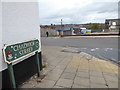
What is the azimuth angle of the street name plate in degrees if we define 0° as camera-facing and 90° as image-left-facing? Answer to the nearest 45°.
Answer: approximately 315°

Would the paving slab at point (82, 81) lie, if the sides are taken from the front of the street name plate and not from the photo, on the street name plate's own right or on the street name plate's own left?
on the street name plate's own left
